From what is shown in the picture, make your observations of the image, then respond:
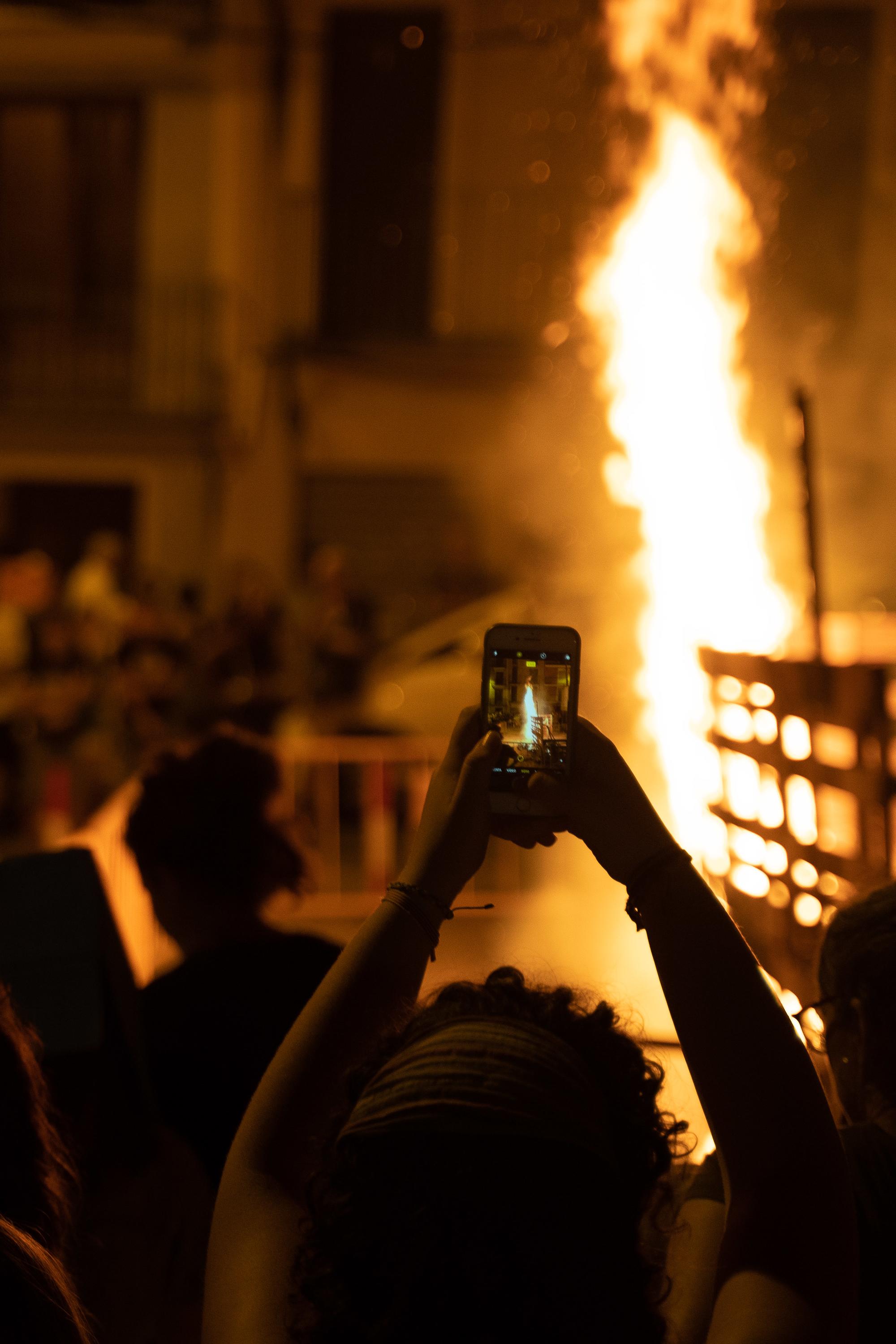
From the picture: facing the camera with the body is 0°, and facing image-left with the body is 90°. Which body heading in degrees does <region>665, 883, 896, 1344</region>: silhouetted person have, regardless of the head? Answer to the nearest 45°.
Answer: approximately 135°

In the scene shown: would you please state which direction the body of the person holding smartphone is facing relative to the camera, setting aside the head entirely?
away from the camera

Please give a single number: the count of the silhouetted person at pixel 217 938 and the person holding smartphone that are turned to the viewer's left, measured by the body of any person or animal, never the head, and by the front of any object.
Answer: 0

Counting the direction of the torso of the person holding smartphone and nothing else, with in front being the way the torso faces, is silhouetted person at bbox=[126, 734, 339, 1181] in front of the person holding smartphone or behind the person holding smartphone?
in front

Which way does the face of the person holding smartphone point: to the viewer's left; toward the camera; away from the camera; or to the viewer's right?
away from the camera

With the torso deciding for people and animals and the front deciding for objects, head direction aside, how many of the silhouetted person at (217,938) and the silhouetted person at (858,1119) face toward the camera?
0

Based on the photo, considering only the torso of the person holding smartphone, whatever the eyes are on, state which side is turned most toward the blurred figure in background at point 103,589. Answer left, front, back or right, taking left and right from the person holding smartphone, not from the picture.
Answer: front

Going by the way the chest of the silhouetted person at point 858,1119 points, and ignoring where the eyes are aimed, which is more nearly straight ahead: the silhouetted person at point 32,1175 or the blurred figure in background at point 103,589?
the blurred figure in background

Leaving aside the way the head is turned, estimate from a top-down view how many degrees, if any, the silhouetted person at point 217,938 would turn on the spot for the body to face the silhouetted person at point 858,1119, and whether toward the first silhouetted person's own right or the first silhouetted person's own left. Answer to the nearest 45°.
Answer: approximately 90° to the first silhouetted person's own right

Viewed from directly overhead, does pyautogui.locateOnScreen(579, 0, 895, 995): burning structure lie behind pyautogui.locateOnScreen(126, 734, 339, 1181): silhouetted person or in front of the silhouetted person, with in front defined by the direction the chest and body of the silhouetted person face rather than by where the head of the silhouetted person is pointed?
in front

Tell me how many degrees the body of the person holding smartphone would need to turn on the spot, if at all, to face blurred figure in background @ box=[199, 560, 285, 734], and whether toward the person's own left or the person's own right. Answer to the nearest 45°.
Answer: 0° — they already face them

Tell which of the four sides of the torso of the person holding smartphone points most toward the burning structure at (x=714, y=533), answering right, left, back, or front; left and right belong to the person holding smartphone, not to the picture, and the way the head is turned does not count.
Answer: front

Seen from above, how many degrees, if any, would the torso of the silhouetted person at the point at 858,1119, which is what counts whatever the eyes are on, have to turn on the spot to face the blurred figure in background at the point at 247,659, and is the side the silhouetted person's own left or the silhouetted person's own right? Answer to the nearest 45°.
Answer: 0° — they already face them

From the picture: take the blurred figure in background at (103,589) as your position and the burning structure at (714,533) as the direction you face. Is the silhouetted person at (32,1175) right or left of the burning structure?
right
